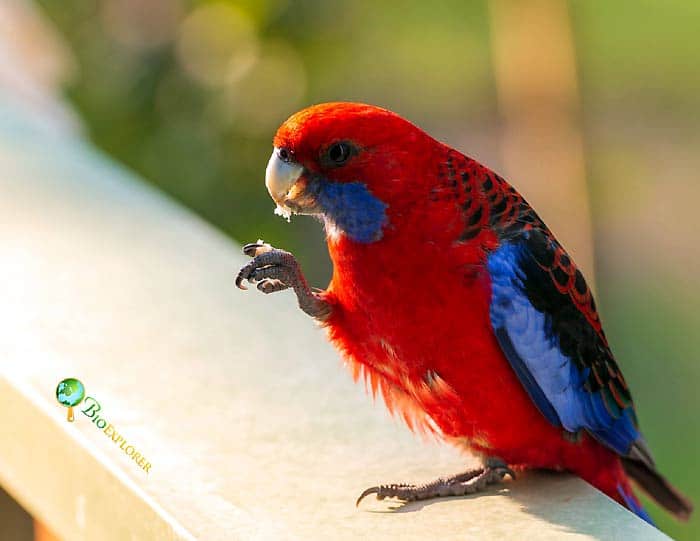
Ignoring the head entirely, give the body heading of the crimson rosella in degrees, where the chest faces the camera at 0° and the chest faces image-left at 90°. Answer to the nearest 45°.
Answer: approximately 90°
